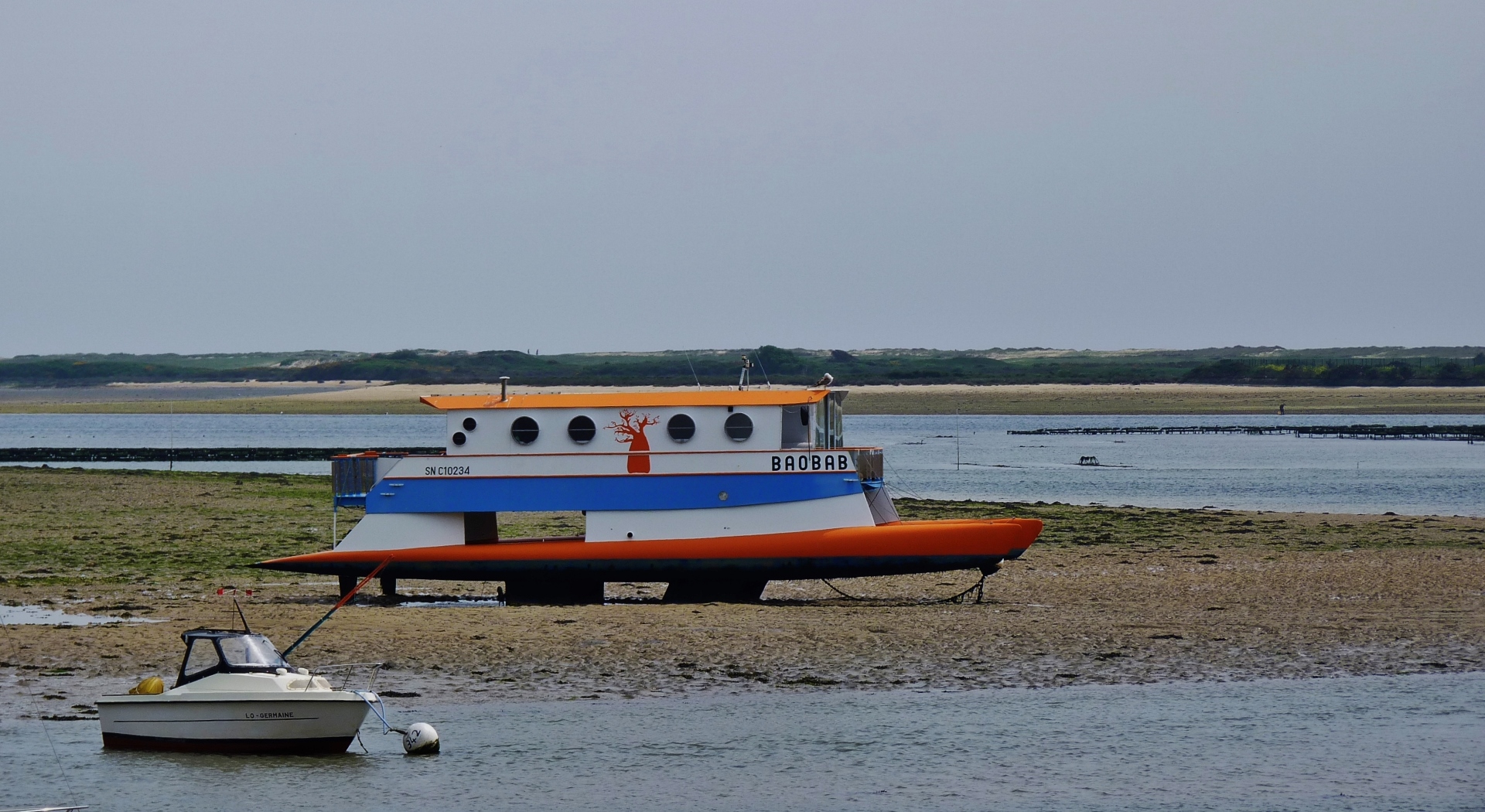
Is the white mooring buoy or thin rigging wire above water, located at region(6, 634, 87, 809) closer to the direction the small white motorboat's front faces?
the white mooring buoy

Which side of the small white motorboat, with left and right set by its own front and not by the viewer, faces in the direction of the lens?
right

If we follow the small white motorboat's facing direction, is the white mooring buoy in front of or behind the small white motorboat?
in front

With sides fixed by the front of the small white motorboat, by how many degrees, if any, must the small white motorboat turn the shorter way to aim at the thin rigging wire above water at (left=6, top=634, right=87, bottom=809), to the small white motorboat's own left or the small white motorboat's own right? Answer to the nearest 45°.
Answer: approximately 135° to the small white motorboat's own left
